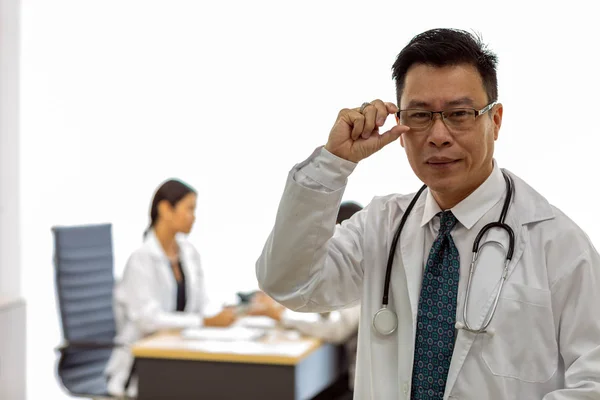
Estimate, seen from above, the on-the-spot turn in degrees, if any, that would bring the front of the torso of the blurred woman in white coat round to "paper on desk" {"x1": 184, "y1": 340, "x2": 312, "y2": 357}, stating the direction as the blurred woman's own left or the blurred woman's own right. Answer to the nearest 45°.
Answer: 0° — they already face it

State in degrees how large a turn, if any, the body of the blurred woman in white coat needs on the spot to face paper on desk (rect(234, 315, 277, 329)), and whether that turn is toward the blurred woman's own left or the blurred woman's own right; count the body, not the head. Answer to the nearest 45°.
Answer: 0° — they already face it

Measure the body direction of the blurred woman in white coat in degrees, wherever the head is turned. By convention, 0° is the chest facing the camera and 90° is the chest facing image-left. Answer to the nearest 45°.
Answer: approximately 315°

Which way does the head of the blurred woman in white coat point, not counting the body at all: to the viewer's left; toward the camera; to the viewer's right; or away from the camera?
to the viewer's right

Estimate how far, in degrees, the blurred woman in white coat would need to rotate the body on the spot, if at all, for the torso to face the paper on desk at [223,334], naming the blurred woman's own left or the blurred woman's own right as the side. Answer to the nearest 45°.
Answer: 0° — they already face it
